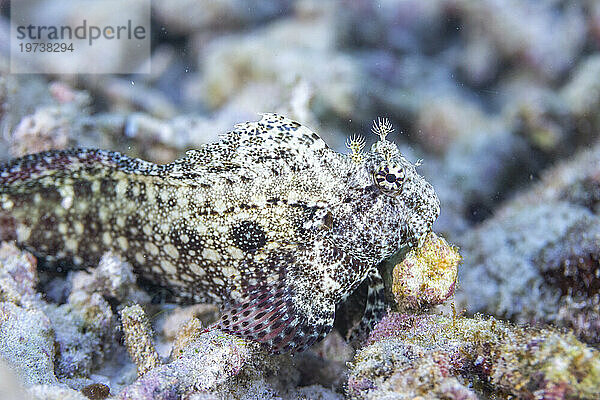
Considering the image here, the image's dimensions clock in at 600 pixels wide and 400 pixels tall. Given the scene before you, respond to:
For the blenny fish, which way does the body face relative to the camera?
to the viewer's right
